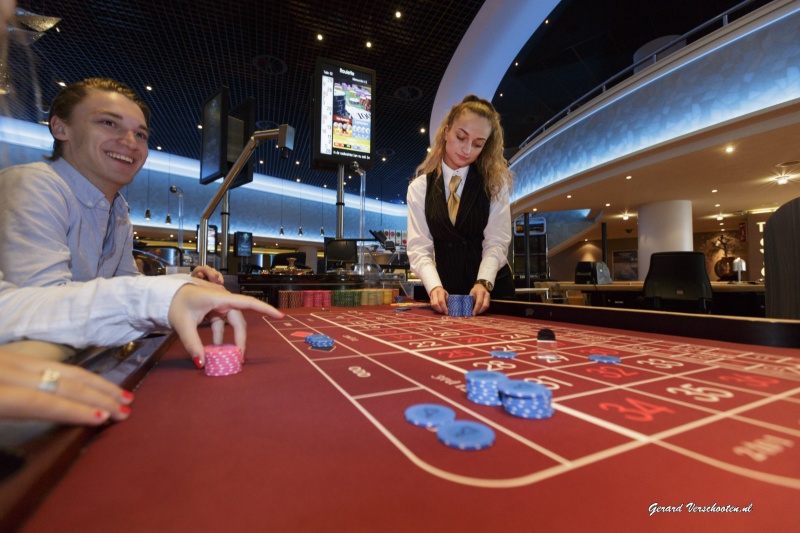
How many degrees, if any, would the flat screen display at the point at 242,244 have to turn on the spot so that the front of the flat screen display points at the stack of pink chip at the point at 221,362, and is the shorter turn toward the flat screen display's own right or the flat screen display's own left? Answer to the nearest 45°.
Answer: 0° — it already faces it

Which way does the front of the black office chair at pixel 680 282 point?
away from the camera

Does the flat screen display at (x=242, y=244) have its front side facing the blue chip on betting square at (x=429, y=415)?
yes

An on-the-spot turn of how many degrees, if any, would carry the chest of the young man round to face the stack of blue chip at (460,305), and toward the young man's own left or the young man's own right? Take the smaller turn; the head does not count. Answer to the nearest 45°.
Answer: approximately 45° to the young man's own left

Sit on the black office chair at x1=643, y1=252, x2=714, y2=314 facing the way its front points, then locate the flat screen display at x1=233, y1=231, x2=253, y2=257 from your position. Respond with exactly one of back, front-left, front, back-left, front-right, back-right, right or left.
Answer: back-left

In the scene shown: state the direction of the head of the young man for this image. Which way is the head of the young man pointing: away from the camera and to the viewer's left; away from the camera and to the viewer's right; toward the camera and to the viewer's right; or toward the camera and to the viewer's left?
toward the camera and to the viewer's right

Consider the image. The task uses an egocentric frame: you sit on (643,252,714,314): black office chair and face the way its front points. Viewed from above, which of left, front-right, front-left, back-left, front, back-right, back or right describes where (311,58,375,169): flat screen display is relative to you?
back-left

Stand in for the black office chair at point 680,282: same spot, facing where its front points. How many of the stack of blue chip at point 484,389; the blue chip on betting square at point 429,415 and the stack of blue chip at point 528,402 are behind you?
3

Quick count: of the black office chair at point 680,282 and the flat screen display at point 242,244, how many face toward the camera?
1

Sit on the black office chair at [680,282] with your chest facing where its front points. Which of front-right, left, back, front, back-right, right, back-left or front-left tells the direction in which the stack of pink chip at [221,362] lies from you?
back

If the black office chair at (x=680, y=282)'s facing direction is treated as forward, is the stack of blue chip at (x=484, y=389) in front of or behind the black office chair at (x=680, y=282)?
behind

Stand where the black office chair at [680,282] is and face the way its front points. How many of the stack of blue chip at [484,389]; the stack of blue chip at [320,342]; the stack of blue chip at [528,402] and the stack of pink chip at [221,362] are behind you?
4
